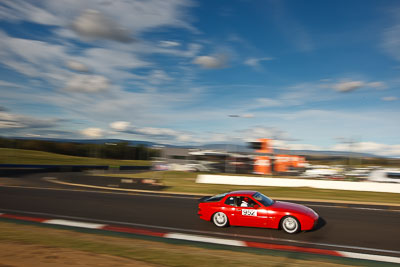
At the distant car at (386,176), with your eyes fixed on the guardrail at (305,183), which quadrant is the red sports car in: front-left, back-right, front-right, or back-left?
front-left

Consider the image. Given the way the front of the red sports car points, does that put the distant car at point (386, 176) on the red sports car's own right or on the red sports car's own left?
on the red sports car's own left

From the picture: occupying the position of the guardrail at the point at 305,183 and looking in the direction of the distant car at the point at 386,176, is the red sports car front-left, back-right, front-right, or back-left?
back-right

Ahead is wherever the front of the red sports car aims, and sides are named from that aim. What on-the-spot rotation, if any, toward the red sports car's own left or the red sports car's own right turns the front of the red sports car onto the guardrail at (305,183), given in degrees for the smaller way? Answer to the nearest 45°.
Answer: approximately 90° to the red sports car's own left

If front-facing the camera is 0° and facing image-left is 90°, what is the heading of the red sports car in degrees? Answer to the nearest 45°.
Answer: approximately 270°
